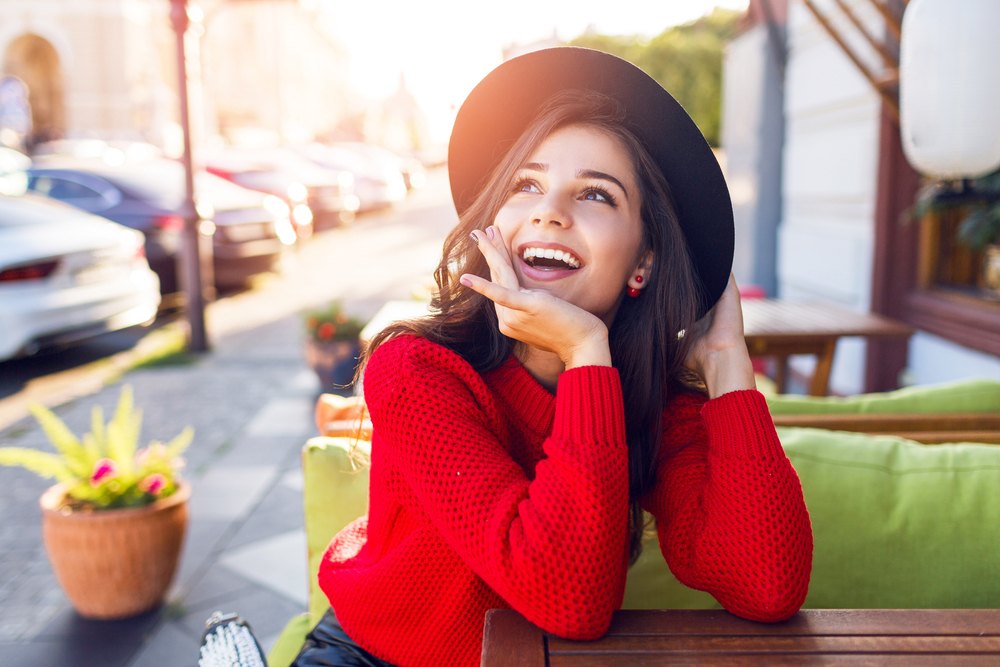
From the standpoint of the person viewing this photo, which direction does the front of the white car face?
facing away from the viewer and to the left of the viewer

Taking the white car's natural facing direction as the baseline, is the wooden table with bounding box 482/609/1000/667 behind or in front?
behind

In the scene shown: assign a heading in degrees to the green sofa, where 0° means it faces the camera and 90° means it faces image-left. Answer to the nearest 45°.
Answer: approximately 0°

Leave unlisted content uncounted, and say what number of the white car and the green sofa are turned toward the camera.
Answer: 1

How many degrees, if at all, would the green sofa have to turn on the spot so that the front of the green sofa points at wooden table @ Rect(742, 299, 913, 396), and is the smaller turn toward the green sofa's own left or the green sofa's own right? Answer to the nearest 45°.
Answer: approximately 180°

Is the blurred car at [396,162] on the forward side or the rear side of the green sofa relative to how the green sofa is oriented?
on the rear side
